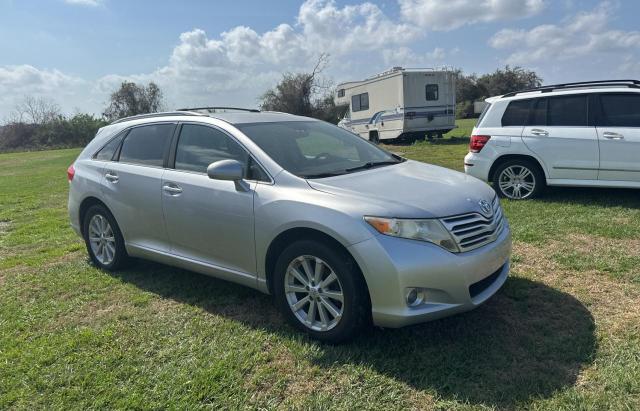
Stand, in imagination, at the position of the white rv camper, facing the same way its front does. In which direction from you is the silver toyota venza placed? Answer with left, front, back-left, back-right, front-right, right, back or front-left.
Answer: back-left

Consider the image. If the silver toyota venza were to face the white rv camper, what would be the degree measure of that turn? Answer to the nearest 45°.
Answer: approximately 135° to its left

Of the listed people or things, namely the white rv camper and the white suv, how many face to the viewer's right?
1

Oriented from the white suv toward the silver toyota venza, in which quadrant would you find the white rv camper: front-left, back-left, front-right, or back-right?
back-right

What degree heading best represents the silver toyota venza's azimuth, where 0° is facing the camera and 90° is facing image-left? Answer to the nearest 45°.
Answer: approximately 315°

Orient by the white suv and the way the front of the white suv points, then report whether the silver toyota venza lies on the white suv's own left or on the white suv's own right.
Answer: on the white suv's own right

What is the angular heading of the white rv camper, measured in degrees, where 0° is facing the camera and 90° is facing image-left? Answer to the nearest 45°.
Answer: approximately 135°

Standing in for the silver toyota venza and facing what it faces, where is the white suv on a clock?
The white suv is roughly at 9 o'clock from the silver toyota venza.

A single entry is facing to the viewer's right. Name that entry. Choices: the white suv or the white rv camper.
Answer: the white suv

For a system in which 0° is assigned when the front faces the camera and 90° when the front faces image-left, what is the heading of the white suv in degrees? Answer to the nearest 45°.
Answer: approximately 270°

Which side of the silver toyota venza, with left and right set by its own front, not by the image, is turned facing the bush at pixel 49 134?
back

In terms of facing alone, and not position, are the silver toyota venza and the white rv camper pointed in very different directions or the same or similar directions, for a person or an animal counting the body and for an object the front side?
very different directions

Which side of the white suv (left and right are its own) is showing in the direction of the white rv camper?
left
